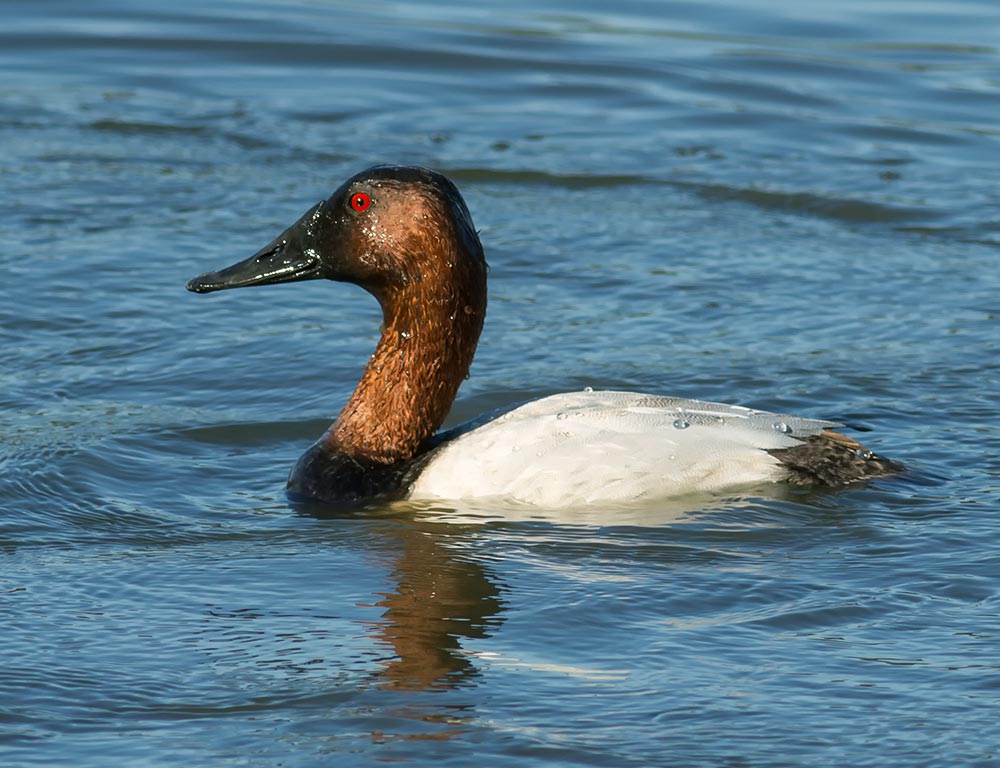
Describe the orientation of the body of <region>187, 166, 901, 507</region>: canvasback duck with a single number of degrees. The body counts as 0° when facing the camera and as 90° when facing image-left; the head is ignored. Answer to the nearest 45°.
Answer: approximately 90°
